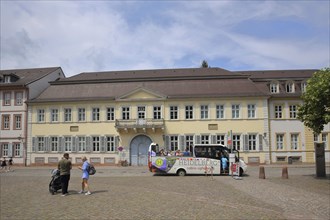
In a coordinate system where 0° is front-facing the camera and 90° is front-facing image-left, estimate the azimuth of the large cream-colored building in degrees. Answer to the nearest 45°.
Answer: approximately 0°

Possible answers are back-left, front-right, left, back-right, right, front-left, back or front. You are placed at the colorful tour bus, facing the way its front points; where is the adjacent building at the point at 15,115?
back-left

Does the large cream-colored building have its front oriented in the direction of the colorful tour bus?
yes

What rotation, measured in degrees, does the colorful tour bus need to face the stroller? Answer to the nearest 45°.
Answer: approximately 135° to its right

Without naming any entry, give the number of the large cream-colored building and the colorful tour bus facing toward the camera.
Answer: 1

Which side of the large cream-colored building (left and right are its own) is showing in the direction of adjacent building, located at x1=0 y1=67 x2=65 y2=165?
right

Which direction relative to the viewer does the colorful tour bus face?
to the viewer's right

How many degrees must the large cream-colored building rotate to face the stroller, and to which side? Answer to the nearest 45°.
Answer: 0° — it already faces it

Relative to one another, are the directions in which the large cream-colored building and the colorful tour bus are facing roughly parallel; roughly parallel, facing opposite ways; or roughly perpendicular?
roughly perpendicular
